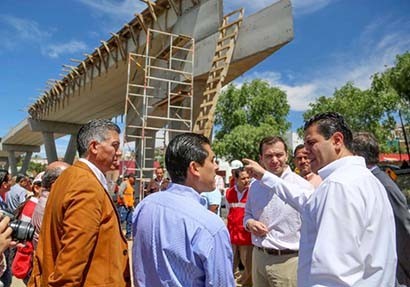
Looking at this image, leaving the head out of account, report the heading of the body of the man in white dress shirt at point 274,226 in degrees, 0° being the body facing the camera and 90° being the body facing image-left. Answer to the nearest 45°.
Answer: approximately 45°

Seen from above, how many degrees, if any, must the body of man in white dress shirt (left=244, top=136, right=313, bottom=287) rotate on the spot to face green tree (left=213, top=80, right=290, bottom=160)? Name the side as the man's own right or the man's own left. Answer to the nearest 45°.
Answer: approximately 135° to the man's own right

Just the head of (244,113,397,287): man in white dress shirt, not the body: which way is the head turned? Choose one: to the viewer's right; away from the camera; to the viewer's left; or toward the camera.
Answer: to the viewer's left

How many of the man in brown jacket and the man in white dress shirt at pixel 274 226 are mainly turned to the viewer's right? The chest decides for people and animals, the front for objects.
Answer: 1

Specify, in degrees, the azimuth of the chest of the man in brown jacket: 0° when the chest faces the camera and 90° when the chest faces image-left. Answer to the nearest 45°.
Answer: approximately 270°
